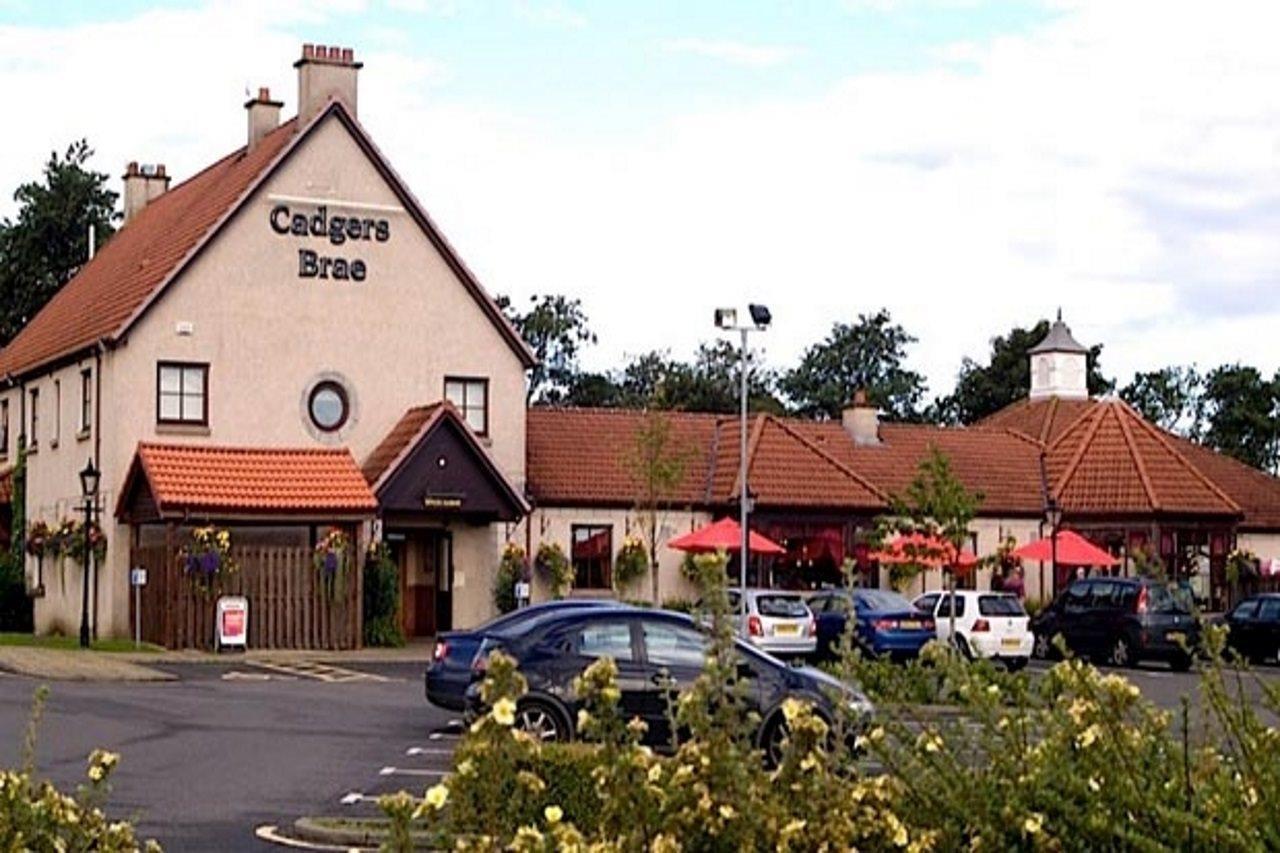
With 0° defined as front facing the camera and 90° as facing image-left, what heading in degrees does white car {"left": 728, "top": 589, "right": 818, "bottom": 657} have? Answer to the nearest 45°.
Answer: approximately 135°

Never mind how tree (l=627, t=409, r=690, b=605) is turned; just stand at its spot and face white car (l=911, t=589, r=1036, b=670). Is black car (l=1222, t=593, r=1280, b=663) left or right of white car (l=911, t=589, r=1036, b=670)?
left

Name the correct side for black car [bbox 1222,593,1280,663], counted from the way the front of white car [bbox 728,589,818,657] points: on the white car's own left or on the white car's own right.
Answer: on the white car's own right

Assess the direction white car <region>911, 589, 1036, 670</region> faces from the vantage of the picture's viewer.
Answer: facing away from the viewer and to the left of the viewer

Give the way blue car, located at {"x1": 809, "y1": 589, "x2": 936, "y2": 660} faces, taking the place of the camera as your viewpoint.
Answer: facing away from the viewer and to the left of the viewer

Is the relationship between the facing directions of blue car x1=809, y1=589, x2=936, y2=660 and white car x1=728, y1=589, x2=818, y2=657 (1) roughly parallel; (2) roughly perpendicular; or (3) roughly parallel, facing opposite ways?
roughly parallel

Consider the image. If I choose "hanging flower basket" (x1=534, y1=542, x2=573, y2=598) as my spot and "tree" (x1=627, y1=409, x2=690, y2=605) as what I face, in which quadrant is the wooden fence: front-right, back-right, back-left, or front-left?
back-right

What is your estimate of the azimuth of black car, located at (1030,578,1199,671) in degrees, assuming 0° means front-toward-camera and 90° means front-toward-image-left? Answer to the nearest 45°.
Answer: approximately 135°

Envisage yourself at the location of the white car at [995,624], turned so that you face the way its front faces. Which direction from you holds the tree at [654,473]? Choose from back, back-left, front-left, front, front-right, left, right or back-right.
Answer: front

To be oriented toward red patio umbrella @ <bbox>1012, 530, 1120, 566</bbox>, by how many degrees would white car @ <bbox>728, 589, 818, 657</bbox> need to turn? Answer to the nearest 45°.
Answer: approximately 90° to its right

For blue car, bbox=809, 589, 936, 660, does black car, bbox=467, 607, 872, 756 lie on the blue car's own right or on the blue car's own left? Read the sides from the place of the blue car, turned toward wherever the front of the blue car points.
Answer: on the blue car's own left

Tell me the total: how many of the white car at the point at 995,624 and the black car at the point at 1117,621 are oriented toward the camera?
0

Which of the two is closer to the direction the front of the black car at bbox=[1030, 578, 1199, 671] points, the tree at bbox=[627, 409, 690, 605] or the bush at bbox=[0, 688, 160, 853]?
the tree

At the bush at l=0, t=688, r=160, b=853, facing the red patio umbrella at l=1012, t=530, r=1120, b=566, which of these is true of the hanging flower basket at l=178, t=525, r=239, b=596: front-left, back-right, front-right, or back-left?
front-left

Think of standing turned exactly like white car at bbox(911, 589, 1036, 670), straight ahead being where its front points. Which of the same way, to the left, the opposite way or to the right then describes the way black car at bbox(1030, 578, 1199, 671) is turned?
the same way

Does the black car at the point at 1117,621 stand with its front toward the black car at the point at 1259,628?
no

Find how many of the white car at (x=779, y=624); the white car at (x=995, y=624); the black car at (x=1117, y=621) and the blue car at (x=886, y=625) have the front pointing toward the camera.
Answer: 0

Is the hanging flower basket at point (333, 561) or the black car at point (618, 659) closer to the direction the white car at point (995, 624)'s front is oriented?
the hanging flower basket

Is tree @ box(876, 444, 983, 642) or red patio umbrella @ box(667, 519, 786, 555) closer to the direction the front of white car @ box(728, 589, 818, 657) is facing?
the red patio umbrella

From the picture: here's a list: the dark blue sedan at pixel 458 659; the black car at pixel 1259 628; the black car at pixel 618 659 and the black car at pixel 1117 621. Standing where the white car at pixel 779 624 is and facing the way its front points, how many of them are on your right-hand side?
2
